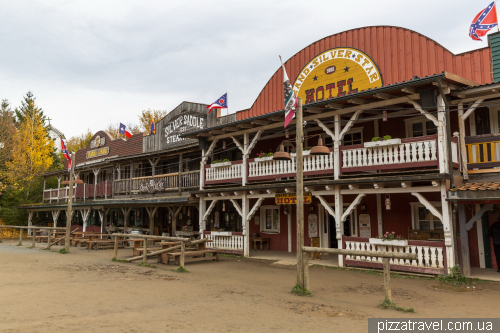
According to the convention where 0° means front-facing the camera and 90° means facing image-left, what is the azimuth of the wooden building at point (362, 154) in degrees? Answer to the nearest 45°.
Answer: approximately 45°

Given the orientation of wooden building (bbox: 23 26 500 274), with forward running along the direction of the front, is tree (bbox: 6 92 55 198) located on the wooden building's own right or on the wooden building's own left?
on the wooden building's own right

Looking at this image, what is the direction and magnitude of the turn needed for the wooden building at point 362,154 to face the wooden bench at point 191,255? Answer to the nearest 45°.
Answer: approximately 45° to its right

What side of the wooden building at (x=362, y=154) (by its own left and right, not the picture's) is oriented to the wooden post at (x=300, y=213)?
front

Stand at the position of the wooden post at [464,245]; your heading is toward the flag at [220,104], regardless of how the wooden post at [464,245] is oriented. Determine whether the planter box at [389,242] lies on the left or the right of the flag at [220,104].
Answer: left

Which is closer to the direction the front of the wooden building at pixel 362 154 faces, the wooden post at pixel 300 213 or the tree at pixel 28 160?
the wooden post
